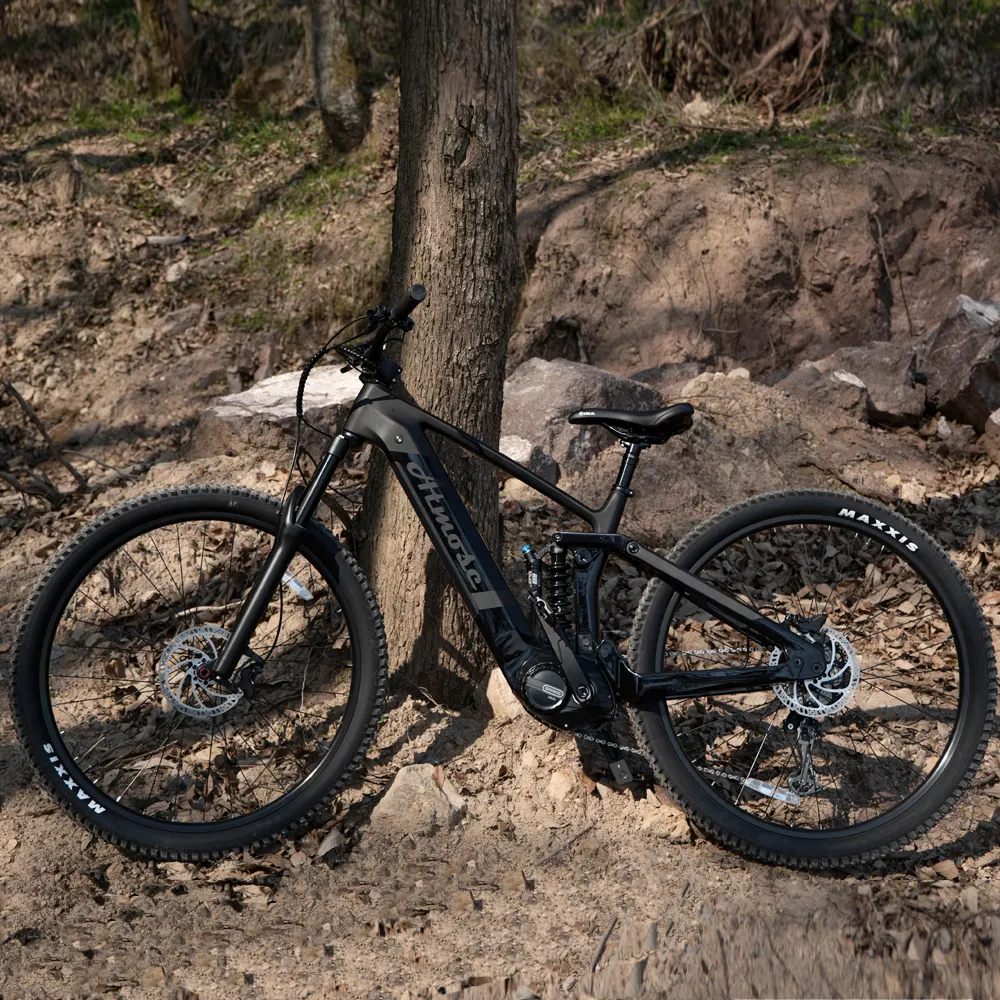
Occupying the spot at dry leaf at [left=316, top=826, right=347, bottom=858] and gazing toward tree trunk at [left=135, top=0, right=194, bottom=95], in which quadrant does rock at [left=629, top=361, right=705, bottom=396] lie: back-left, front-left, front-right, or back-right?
front-right

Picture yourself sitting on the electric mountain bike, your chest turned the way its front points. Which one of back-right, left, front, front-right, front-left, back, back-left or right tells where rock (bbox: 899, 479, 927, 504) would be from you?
back-right

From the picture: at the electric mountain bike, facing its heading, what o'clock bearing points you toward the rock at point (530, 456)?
The rock is roughly at 3 o'clock from the electric mountain bike.

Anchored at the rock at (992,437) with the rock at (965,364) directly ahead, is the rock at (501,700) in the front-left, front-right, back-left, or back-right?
back-left

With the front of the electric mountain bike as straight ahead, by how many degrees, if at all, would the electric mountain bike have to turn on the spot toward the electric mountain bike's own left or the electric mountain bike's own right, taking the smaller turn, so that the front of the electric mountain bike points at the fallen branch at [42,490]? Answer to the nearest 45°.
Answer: approximately 45° to the electric mountain bike's own right

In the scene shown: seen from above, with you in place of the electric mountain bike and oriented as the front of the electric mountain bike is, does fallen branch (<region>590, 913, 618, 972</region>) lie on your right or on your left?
on your left

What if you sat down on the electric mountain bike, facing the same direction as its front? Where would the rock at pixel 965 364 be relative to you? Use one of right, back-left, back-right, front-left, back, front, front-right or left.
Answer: back-right

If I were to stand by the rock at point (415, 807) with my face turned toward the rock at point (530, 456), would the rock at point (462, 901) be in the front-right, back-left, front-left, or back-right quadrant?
back-right

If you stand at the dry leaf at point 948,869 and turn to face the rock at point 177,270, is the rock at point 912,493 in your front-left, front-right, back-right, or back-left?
front-right

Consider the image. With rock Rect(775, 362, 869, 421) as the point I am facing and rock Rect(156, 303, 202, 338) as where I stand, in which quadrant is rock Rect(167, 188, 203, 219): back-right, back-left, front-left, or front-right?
back-left

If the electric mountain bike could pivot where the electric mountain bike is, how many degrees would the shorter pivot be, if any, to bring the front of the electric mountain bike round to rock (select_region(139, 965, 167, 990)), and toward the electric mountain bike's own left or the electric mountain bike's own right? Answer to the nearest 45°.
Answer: approximately 45° to the electric mountain bike's own left

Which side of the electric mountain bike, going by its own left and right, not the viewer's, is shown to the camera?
left
